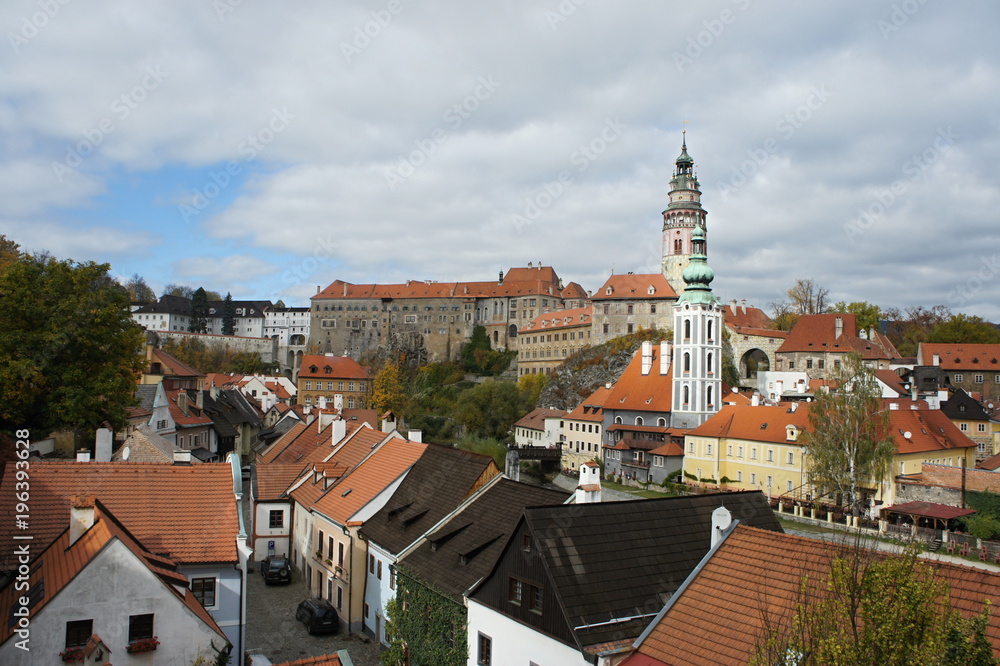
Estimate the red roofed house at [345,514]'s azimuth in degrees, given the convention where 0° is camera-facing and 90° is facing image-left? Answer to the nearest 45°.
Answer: approximately 45°

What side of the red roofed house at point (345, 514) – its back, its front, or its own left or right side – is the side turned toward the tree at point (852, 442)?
back

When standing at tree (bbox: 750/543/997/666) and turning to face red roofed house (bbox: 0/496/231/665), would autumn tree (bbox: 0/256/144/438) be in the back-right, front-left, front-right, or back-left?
front-right

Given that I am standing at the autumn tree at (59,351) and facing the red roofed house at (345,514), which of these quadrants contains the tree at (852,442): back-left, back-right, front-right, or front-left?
front-left

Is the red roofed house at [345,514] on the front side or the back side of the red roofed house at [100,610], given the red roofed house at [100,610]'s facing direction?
on the back side

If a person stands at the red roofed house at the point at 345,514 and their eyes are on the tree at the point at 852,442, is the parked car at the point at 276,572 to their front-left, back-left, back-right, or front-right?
back-left

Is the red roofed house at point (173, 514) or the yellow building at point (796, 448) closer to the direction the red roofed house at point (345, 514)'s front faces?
the red roofed house

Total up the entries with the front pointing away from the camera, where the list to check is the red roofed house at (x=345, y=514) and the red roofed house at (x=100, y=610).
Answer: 0

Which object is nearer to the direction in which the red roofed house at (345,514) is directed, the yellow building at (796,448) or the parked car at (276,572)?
the parked car

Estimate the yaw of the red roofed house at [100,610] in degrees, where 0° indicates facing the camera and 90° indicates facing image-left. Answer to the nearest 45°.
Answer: approximately 0°

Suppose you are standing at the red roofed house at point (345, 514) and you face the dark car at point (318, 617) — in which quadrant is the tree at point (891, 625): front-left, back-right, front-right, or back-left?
front-left

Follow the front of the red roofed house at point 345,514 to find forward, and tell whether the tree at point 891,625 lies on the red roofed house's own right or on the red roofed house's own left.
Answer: on the red roofed house's own left
